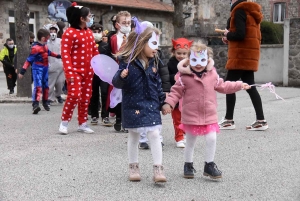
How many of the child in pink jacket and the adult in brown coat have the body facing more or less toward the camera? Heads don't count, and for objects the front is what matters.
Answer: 1

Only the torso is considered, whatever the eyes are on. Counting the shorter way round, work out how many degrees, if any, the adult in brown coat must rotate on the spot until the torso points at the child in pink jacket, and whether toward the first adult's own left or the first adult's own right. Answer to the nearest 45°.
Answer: approximately 90° to the first adult's own left

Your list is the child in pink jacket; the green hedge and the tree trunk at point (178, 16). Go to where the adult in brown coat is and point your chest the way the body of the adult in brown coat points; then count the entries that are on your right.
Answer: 2

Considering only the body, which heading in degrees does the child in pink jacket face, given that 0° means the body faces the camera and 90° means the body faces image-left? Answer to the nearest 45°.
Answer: approximately 0°

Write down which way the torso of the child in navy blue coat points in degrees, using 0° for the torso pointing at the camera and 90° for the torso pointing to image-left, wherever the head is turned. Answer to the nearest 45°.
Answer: approximately 315°

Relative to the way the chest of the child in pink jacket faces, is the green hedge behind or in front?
behind

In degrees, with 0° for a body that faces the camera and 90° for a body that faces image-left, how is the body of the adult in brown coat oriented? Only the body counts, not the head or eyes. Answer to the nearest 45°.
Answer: approximately 90°

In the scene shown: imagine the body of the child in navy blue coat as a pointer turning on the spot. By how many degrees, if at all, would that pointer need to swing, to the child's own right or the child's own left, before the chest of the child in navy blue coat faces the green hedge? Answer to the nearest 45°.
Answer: approximately 135° to the child's own left

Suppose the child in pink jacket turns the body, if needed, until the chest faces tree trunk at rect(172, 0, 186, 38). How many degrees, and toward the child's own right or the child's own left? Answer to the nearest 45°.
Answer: approximately 180°

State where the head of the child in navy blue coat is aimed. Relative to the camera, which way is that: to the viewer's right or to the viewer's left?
to the viewer's right

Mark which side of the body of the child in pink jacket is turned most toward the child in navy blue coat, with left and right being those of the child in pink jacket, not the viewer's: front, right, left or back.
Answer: right

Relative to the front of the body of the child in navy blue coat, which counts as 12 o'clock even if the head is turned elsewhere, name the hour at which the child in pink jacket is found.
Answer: The child in pink jacket is roughly at 10 o'clock from the child in navy blue coat.

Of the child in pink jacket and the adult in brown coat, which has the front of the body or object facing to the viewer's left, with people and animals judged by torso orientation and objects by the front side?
the adult in brown coat

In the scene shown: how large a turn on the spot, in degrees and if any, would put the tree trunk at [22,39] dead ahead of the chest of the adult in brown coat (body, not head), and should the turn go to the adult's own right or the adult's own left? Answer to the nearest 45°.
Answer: approximately 45° to the adult's own right
